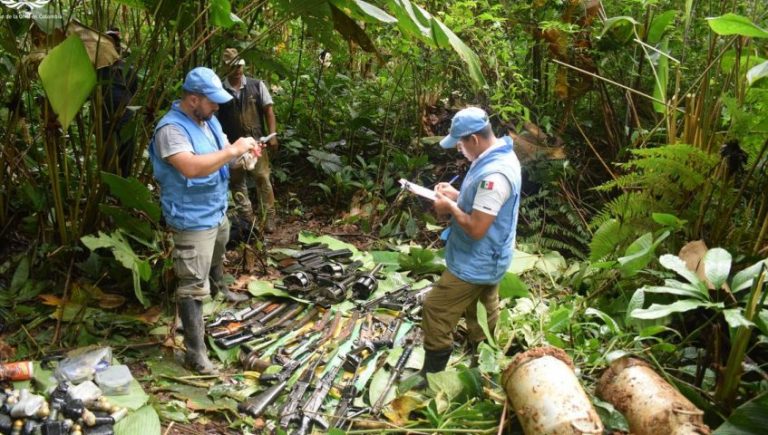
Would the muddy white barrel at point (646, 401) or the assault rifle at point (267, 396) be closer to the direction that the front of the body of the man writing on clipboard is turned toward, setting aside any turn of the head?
the assault rifle

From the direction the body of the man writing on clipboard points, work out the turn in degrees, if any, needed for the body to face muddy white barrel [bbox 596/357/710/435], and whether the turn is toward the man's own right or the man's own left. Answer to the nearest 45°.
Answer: approximately 135° to the man's own left

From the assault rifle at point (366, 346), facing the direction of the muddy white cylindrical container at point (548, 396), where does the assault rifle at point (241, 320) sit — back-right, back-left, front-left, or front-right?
back-right

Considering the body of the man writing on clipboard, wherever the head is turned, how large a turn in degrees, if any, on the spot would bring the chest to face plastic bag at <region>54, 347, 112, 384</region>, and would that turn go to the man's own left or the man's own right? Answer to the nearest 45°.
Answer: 0° — they already face it

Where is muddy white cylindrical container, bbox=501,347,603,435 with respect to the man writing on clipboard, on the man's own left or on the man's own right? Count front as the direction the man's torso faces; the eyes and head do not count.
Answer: on the man's own left

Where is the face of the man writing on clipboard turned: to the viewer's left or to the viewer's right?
to the viewer's left

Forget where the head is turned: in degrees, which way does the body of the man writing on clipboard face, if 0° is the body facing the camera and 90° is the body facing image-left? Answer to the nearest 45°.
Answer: approximately 90°

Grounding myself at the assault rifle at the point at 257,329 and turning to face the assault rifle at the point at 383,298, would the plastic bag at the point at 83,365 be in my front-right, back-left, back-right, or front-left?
back-right

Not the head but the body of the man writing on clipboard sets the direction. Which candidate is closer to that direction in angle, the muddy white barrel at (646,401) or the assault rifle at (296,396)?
the assault rifle
